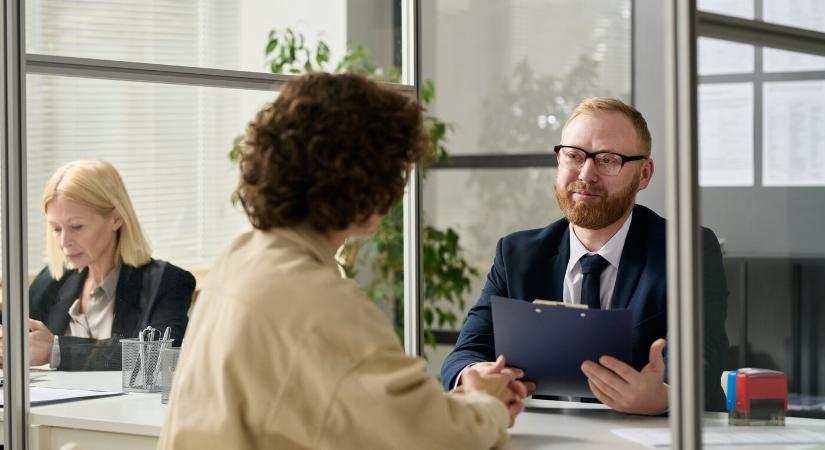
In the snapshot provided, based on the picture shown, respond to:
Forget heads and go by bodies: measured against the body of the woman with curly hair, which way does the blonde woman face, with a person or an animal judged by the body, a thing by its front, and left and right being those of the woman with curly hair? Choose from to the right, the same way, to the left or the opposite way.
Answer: the opposite way

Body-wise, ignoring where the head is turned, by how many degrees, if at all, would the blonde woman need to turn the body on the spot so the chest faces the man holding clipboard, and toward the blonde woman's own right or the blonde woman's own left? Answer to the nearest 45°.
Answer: approximately 90° to the blonde woman's own left

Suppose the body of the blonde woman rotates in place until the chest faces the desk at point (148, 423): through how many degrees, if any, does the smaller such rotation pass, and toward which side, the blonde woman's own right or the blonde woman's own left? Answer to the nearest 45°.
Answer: approximately 45° to the blonde woman's own left

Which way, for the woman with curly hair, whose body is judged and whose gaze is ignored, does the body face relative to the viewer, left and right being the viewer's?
facing away from the viewer and to the right of the viewer

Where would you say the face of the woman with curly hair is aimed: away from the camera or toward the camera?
away from the camera

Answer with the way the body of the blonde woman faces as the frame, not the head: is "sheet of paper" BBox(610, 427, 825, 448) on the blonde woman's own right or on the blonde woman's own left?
on the blonde woman's own left

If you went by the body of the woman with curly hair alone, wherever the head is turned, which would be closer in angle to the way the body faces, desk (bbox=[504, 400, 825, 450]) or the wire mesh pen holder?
the desk

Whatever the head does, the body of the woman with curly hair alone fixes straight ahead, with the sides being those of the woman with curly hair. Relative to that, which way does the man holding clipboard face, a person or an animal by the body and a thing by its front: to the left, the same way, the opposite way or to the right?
the opposite way

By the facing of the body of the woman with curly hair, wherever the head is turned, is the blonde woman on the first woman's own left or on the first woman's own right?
on the first woman's own left

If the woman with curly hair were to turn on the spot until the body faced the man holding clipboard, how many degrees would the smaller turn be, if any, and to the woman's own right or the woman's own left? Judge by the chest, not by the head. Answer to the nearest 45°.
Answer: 0° — they already face them

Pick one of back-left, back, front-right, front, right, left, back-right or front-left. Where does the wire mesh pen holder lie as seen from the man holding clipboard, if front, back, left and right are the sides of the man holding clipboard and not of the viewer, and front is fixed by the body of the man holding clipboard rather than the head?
front-right

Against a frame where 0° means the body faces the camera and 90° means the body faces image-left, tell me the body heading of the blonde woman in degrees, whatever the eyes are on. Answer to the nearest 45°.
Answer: approximately 45°
